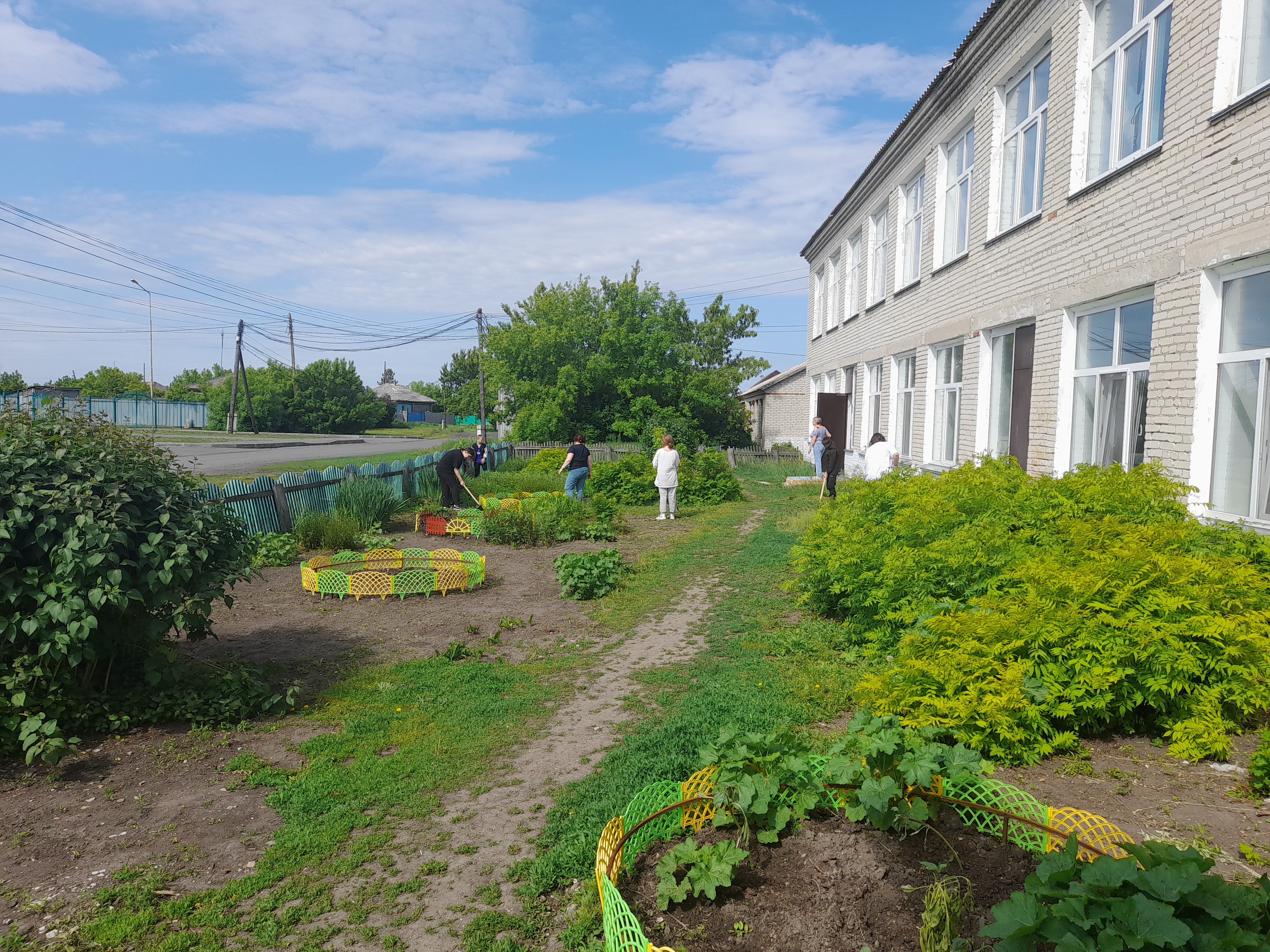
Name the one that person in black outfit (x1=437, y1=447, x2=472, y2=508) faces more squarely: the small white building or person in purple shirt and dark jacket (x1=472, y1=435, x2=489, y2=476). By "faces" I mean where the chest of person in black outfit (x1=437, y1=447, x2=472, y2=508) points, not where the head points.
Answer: the small white building

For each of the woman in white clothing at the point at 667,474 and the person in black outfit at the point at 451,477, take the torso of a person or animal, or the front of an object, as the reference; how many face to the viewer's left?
0

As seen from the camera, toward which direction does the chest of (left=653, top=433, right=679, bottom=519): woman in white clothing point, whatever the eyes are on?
away from the camera

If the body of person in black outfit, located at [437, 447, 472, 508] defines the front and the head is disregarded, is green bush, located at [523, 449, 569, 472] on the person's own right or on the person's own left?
on the person's own left

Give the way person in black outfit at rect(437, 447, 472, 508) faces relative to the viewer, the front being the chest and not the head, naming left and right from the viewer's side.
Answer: facing to the right of the viewer

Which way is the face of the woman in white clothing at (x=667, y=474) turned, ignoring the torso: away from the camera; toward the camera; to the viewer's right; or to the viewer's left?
away from the camera

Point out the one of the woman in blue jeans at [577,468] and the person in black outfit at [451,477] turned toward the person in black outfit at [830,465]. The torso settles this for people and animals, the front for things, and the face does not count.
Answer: the person in black outfit at [451,477]

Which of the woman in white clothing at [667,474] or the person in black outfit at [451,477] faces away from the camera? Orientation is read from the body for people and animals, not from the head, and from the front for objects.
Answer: the woman in white clothing

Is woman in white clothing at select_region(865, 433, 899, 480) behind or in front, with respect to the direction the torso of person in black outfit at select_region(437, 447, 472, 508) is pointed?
in front

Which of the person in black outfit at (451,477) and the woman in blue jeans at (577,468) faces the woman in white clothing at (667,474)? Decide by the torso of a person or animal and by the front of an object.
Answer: the person in black outfit
